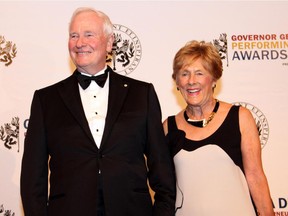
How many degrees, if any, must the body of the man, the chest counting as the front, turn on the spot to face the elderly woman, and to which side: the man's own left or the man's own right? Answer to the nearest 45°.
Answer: approximately 90° to the man's own left

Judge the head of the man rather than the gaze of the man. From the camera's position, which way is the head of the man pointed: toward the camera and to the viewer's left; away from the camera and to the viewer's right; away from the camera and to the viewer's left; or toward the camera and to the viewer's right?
toward the camera and to the viewer's left

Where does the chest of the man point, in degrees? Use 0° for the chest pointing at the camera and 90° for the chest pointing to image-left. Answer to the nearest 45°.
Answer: approximately 0°
